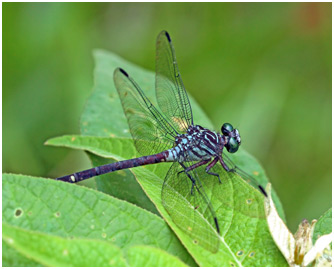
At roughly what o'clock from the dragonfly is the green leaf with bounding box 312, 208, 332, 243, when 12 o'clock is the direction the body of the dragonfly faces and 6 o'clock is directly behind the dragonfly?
The green leaf is roughly at 2 o'clock from the dragonfly.

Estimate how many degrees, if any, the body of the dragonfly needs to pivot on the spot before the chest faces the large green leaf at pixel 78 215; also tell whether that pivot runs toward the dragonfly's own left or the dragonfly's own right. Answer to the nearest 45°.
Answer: approximately 90° to the dragonfly's own right

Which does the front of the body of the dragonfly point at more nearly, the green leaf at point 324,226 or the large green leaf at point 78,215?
the green leaf

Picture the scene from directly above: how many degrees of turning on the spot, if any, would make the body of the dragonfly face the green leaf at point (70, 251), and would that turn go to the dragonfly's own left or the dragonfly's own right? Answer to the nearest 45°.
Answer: approximately 90° to the dragonfly's own right

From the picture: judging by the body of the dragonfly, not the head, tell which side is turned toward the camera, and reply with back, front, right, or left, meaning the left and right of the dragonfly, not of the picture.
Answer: right

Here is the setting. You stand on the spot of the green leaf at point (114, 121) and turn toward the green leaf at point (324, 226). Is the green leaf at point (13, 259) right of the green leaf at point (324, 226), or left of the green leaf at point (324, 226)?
right
